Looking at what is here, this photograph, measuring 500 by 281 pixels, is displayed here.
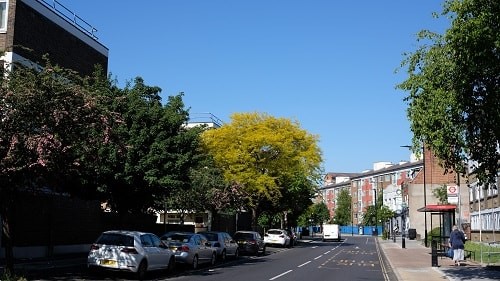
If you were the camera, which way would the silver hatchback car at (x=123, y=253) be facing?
facing away from the viewer and to the right of the viewer

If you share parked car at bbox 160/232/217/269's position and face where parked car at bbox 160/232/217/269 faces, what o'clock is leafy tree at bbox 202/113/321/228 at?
The leafy tree is roughly at 11 o'clock from the parked car.

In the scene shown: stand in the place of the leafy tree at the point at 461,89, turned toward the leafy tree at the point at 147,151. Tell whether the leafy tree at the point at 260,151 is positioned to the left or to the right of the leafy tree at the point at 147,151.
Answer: right

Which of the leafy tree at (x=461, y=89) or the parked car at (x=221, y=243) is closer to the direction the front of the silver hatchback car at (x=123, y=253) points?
the parked car

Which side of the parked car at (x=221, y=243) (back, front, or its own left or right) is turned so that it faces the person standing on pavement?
right

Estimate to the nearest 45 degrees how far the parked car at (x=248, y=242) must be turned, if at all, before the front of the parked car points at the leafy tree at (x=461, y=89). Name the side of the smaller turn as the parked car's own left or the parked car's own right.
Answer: approximately 135° to the parked car's own right

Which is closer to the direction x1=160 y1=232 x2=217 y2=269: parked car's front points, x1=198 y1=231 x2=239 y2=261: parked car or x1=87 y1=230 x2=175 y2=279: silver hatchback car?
the parked car

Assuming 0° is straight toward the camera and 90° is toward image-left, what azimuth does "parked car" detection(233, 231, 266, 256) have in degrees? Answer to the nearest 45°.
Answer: approximately 225°

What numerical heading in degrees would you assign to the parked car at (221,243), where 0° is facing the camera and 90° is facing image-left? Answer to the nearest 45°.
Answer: approximately 225°

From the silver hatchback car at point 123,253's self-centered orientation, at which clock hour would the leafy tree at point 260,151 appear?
The leafy tree is roughly at 11 o'clock from the silver hatchback car.

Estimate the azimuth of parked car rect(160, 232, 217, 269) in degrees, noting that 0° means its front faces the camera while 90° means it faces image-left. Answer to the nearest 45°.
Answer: approximately 225°

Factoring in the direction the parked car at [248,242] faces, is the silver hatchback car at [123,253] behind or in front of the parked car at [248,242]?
behind
